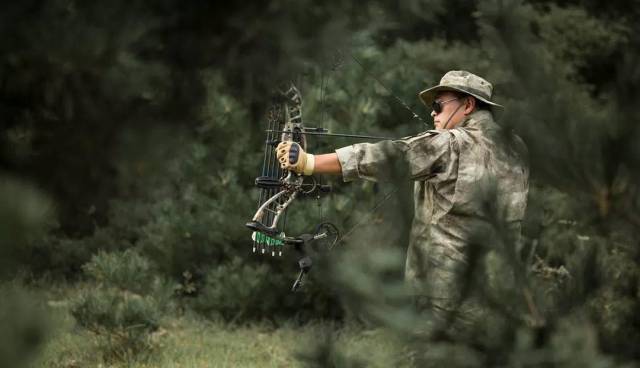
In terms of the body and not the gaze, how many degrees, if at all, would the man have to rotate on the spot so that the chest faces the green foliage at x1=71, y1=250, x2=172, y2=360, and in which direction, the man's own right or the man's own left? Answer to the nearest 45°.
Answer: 0° — they already face it

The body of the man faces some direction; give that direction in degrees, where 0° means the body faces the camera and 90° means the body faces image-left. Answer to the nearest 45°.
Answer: approximately 135°

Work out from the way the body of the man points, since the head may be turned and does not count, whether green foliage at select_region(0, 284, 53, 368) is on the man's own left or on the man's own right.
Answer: on the man's own left
